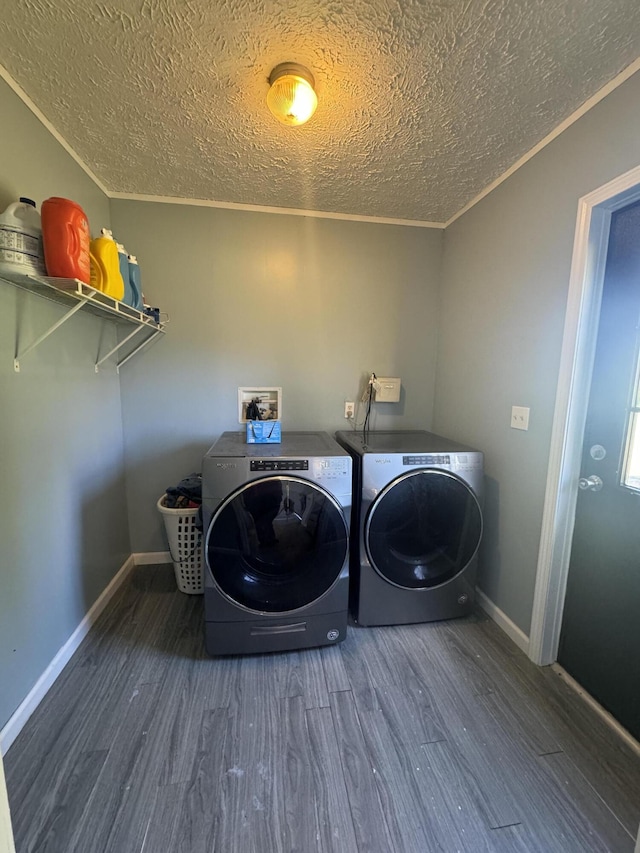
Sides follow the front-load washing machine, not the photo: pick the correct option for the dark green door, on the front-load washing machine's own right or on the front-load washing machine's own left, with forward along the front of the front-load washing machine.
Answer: on the front-load washing machine's own left

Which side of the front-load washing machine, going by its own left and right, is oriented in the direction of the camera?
front

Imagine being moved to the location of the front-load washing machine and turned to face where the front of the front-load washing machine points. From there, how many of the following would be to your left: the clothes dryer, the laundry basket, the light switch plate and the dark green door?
3

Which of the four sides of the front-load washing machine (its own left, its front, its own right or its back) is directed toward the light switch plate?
left

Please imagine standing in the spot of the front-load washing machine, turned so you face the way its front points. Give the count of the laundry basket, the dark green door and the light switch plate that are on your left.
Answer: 2

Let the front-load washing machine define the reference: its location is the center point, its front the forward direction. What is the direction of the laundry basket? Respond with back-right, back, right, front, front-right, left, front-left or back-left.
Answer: back-right

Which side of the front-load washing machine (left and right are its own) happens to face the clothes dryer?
left

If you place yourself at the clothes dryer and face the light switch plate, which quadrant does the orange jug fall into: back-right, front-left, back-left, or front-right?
back-right
